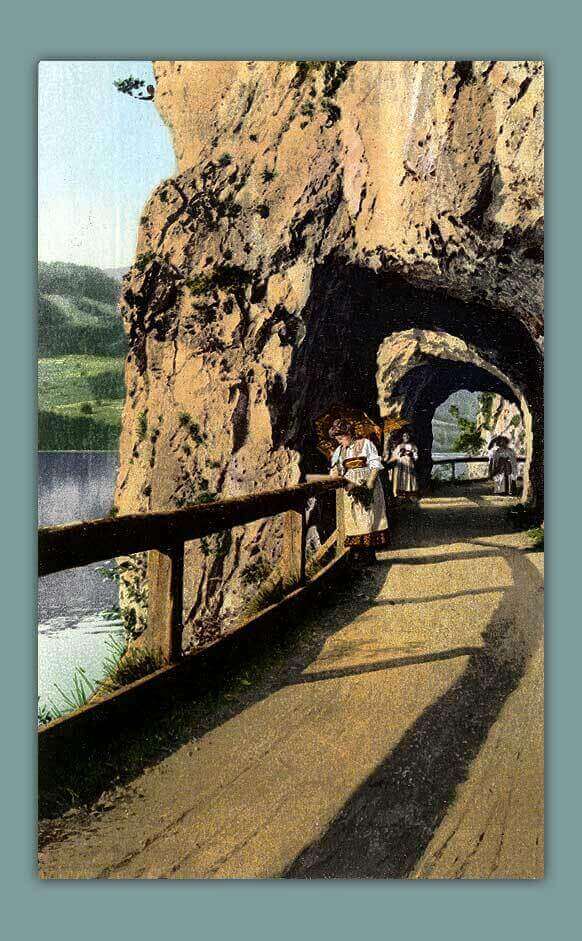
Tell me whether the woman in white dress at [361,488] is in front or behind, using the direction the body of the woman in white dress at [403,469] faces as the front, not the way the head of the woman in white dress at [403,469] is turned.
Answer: in front

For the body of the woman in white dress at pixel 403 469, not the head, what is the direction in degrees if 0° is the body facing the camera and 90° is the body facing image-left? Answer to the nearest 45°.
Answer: approximately 0°

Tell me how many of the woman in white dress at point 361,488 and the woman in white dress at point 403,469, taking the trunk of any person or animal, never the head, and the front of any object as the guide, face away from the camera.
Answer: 0

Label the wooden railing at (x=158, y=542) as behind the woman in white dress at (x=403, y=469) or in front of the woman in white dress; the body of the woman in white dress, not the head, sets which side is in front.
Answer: in front

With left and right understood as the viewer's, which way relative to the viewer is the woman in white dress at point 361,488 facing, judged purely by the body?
facing the viewer and to the left of the viewer
